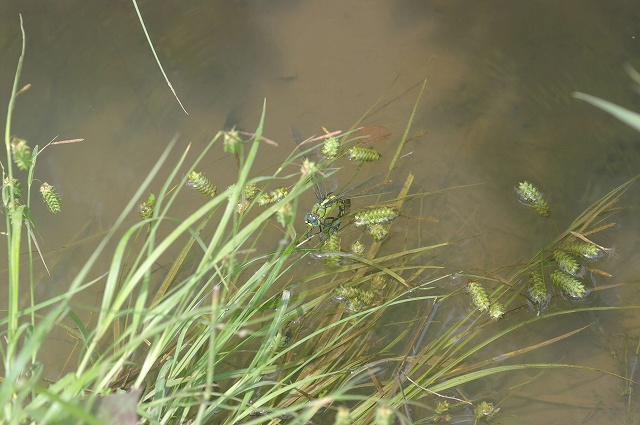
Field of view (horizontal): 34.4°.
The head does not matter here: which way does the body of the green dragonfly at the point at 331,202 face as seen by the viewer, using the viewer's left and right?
facing the viewer and to the left of the viewer
